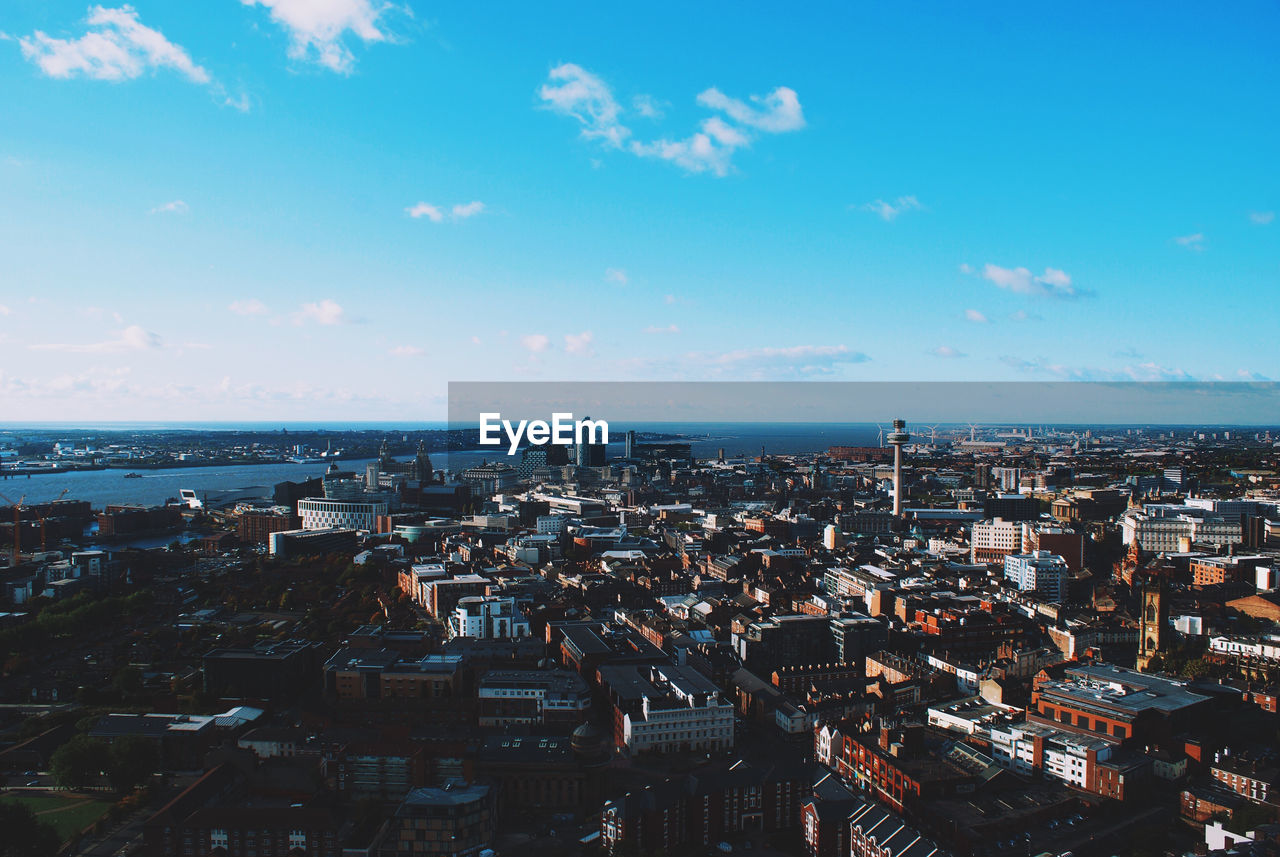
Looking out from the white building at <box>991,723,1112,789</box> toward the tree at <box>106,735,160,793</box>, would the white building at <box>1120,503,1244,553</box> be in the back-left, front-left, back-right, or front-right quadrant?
back-right

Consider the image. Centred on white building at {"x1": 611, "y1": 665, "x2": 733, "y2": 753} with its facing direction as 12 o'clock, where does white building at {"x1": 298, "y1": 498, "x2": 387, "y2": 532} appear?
white building at {"x1": 298, "y1": 498, "x2": 387, "y2": 532} is roughly at 5 o'clock from white building at {"x1": 611, "y1": 665, "x2": 733, "y2": 753}.

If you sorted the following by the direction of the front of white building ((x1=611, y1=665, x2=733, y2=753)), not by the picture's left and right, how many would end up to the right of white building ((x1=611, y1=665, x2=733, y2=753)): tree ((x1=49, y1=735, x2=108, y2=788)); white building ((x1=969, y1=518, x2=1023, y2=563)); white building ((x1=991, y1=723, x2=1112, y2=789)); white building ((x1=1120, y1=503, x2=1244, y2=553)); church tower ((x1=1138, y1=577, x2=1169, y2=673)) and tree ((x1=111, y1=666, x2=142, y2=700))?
2

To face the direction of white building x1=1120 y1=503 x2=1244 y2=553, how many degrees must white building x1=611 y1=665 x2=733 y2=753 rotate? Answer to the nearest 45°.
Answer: approximately 135° to its left

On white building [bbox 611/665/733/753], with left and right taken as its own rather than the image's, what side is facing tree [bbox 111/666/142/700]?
right

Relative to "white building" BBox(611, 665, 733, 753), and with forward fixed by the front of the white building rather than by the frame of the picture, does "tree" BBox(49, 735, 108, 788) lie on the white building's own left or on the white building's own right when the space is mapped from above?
on the white building's own right

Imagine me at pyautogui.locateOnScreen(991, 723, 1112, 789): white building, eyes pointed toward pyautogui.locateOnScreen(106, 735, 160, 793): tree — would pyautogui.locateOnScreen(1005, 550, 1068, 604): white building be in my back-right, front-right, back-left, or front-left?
back-right

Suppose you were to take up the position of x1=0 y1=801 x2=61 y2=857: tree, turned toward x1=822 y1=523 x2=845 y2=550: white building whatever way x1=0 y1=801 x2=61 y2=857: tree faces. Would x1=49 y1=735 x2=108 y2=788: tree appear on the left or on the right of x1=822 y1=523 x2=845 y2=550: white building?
left

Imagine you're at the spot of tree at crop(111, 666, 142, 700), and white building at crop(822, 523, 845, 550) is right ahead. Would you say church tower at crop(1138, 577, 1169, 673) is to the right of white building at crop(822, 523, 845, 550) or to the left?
right

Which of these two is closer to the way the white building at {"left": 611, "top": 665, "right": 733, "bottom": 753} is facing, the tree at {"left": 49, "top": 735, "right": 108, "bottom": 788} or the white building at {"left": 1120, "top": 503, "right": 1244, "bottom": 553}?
the tree

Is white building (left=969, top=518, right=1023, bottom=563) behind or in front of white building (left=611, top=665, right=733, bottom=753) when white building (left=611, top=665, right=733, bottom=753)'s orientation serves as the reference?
behind

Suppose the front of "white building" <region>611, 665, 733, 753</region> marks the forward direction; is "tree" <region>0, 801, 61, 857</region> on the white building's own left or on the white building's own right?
on the white building's own right

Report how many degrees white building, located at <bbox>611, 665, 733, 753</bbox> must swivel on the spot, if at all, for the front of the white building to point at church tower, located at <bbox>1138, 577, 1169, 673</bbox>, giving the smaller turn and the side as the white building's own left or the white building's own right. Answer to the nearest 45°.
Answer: approximately 135° to the white building's own left

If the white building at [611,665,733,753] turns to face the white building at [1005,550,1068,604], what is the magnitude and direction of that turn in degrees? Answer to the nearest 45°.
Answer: approximately 135° to its left

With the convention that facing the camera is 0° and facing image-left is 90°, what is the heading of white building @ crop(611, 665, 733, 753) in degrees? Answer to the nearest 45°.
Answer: approximately 0°
